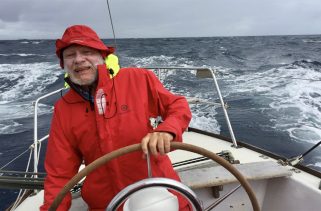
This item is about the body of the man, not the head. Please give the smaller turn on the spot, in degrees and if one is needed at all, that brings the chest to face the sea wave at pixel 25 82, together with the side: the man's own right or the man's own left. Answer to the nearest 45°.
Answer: approximately 180°

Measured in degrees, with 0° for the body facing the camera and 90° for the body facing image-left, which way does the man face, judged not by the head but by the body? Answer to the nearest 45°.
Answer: approximately 0°

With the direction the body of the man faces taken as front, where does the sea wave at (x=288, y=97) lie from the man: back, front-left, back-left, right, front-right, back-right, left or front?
back-left
